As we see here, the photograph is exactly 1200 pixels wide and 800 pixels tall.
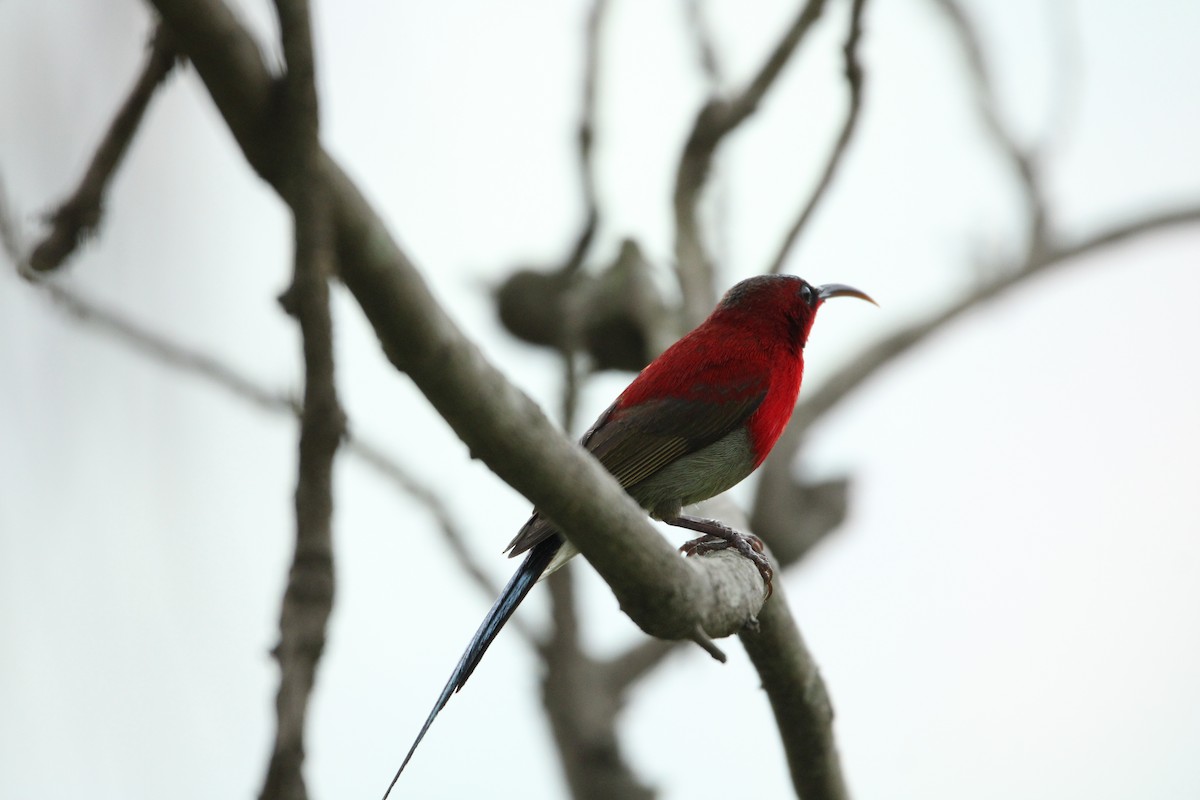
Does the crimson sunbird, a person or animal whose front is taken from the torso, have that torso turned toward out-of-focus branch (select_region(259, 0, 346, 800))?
no

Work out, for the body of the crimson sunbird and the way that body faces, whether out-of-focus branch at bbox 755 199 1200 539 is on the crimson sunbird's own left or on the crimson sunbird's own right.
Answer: on the crimson sunbird's own left

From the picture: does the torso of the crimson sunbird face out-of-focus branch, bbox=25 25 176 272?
no

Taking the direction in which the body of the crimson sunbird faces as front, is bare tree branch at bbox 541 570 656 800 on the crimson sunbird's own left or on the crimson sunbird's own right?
on the crimson sunbird's own left

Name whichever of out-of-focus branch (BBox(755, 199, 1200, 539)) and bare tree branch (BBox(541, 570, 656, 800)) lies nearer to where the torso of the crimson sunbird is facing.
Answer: the out-of-focus branch

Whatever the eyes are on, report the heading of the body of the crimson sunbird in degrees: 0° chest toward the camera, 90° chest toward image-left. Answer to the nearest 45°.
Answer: approximately 270°
